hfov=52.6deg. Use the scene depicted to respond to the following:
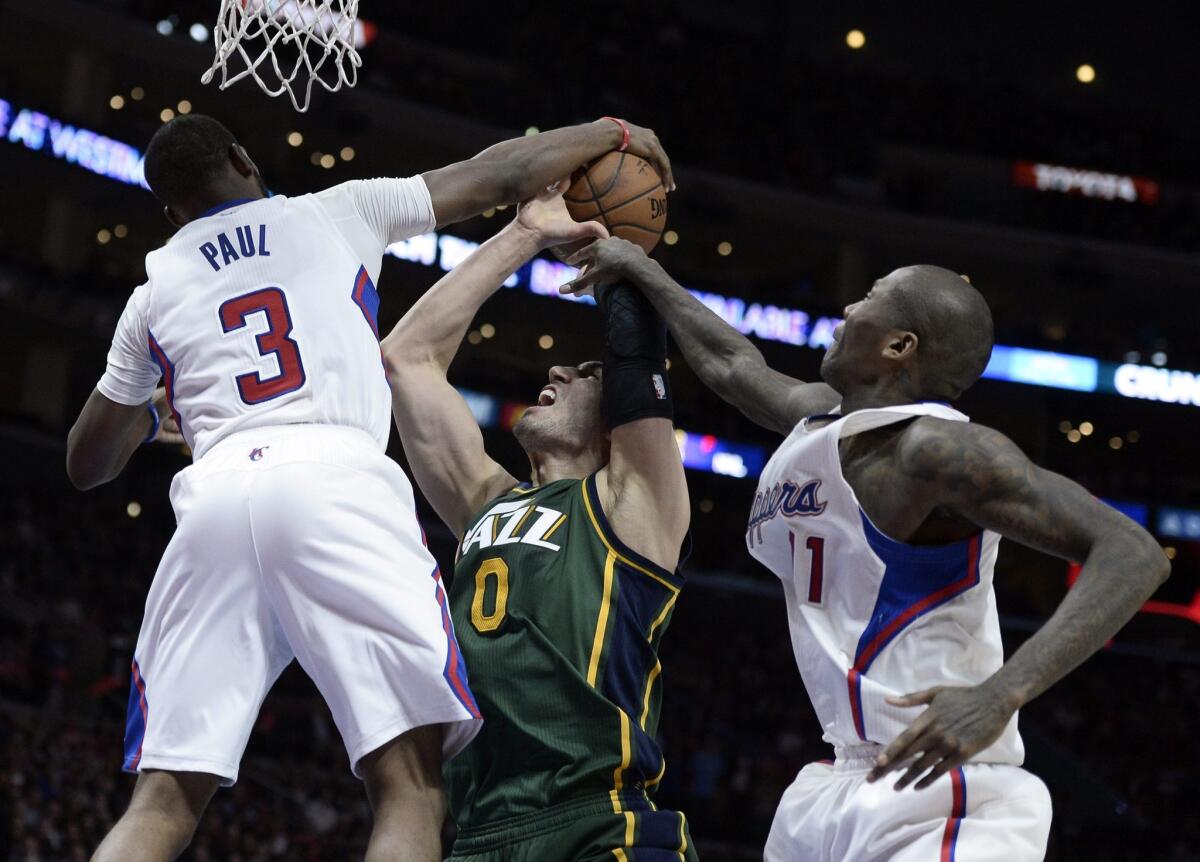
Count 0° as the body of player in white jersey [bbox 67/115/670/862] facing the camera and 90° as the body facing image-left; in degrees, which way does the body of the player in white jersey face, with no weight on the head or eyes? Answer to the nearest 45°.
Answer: approximately 180°

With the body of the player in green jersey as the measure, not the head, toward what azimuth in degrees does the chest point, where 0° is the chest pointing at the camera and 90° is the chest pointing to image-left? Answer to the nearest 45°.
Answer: approximately 45°

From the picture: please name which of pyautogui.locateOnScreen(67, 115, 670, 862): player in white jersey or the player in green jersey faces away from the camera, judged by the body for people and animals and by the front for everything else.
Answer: the player in white jersey

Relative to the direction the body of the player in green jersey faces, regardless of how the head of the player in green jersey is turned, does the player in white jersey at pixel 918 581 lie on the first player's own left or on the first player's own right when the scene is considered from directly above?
on the first player's own left

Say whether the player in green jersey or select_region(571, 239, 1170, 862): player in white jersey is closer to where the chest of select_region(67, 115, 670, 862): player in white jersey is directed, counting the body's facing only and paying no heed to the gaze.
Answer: the player in green jersey

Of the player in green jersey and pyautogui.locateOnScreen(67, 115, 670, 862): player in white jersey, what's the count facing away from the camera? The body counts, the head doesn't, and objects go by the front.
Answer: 1
